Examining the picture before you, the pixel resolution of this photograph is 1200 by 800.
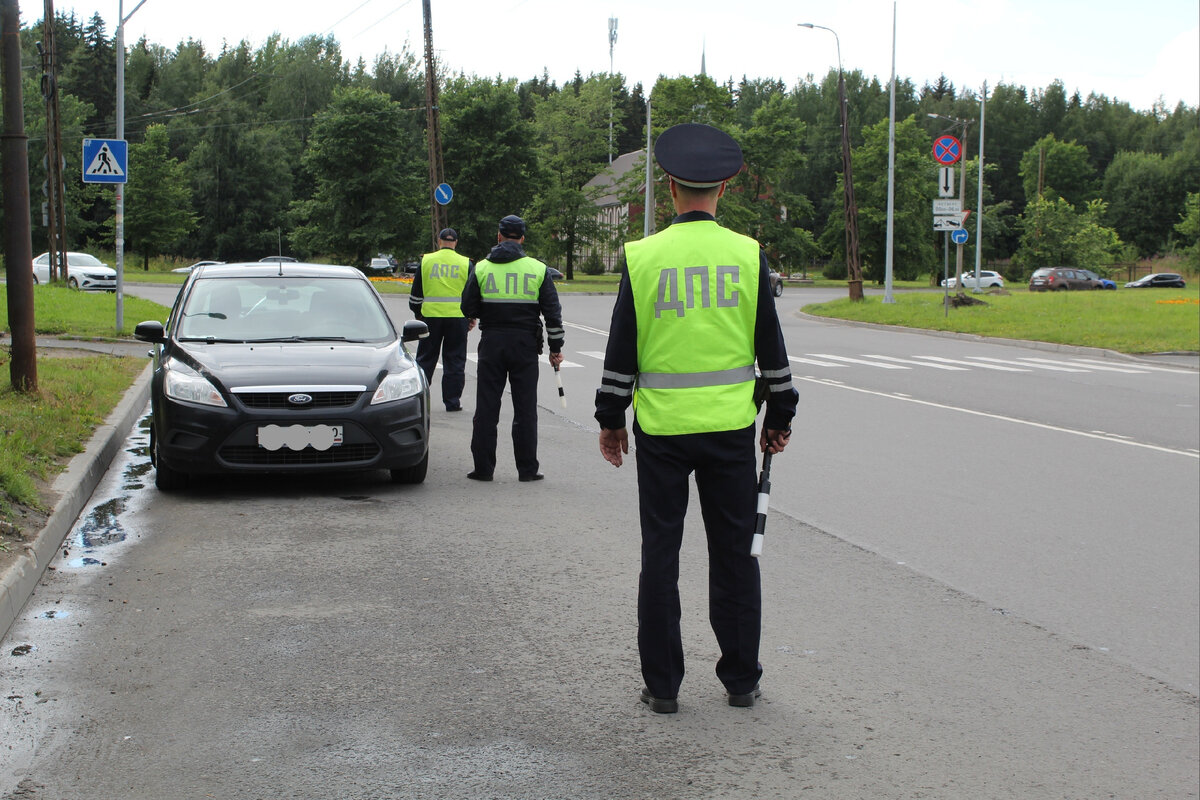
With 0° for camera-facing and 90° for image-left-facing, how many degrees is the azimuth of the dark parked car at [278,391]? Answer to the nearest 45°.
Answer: approximately 0°

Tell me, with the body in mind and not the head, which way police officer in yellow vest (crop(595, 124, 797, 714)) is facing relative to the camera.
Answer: away from the camera

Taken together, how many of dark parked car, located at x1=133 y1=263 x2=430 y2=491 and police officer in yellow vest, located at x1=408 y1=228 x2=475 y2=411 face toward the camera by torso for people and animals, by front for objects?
1

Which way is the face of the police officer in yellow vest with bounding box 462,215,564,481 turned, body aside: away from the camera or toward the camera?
away from the camera

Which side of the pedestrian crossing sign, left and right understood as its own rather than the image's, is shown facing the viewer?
front

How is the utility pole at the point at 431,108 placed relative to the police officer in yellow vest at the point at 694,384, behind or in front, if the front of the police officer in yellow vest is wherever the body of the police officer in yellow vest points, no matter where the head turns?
in front

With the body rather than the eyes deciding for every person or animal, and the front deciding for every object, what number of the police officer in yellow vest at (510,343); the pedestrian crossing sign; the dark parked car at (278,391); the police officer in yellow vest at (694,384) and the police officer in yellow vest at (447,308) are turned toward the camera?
2

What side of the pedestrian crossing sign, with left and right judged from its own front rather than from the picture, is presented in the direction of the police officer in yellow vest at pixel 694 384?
front

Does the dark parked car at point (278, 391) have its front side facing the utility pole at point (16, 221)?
no

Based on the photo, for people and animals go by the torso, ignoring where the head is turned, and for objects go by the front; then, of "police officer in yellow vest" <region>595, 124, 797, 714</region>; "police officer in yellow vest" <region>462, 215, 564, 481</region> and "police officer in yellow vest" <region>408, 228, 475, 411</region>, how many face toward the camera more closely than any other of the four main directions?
0

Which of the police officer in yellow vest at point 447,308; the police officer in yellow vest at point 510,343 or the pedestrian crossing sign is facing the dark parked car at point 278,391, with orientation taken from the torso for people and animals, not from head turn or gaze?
the pedestrian crossing sign

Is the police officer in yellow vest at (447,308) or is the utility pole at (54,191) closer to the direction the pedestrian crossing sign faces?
the police officer in yellow vest

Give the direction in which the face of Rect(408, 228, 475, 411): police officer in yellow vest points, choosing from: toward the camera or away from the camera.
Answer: away from the camera

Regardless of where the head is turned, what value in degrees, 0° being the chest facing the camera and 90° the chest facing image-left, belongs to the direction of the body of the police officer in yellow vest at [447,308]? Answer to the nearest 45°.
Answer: approximately 180°

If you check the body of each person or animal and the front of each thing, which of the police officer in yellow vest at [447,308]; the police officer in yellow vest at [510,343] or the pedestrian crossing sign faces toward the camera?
the pedestrian crossing sign

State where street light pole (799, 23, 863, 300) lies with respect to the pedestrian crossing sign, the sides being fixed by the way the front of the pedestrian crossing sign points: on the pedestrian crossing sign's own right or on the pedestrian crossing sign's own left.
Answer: on the pedestrian crossing sign's own left

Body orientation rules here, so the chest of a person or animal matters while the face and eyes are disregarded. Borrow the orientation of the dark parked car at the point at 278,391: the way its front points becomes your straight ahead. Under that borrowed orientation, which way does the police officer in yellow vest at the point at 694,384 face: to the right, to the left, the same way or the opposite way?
the opposite way

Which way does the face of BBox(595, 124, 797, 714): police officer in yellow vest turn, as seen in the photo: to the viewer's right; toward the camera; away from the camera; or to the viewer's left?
away from the camera

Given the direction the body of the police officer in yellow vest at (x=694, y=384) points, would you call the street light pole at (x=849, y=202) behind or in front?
in front

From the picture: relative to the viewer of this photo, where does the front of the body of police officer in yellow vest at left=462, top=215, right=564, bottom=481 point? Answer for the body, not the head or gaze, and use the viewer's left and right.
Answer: facing away from the viewer
